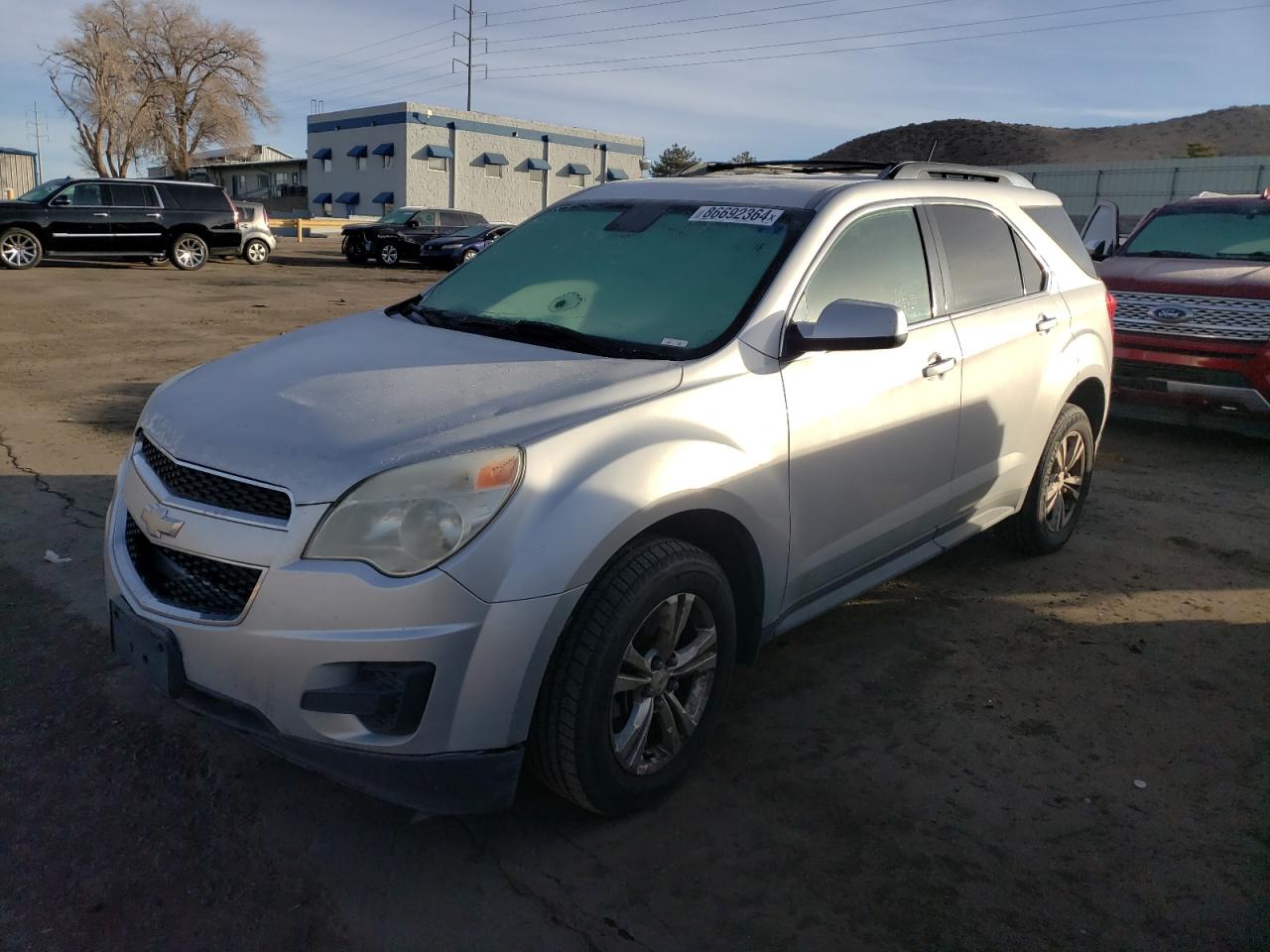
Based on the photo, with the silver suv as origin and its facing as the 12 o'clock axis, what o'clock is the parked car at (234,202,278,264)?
The parked car is roughly at 4 o'clock from the silver suv.

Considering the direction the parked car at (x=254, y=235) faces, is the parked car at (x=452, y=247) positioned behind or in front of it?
behind

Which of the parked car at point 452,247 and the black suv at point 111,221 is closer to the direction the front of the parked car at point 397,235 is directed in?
the black suv

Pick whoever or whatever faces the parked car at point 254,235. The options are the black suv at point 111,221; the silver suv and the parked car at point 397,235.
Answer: the parked car at point 397,235

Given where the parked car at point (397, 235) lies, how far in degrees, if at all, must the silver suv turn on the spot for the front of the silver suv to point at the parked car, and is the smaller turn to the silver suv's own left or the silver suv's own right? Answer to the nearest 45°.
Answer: approximately 135° to the silver suv's own right

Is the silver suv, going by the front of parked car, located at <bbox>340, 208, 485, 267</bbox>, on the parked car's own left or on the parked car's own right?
on the parked car's own left

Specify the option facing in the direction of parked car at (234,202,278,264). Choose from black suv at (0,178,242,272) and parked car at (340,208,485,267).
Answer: parked car at (340,208,485,267)

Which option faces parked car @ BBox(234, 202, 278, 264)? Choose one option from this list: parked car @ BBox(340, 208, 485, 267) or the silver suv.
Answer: parked car @ BBox(340, 208, 485, 267)

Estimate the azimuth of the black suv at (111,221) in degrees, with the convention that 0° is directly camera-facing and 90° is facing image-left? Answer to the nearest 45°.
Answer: approximately 90°
